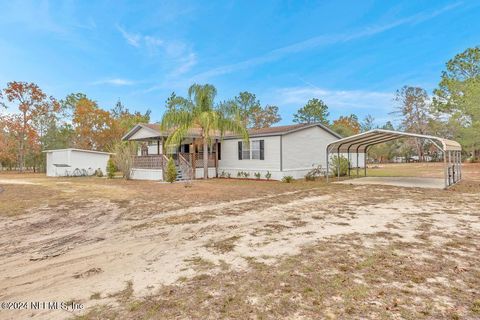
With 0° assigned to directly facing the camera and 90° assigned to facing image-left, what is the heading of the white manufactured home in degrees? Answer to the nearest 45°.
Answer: approximately 45°

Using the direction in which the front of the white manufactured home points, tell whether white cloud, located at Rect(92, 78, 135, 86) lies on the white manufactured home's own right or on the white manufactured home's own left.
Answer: on the white manufactured home's own right

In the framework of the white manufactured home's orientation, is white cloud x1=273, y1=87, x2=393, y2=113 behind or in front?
behind

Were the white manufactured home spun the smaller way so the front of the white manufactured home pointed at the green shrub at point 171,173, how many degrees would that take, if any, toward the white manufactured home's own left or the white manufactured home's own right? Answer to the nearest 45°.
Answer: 0° — it already faces it

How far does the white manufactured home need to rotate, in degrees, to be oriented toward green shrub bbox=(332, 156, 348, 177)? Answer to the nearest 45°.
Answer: approximately 135° to its left
